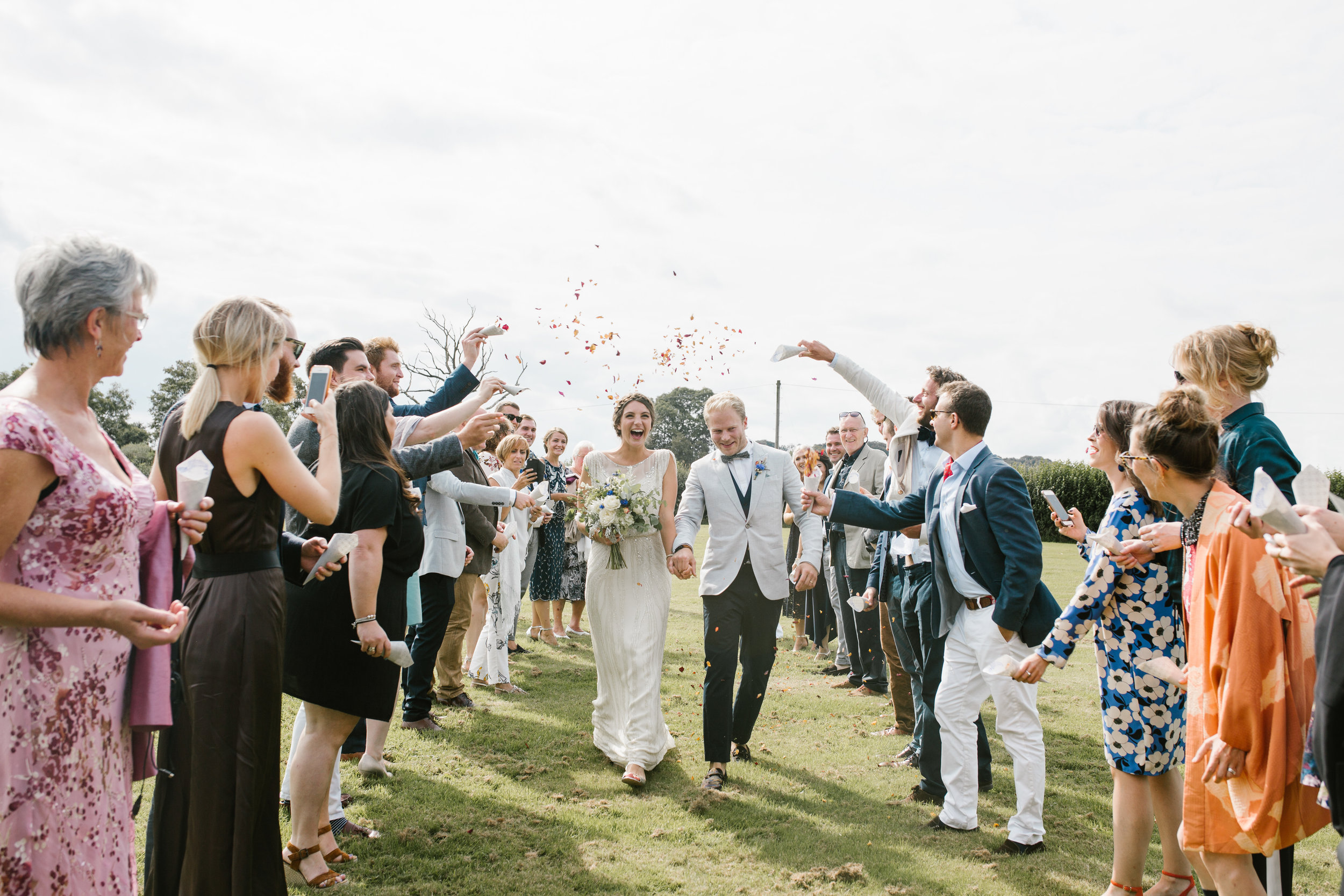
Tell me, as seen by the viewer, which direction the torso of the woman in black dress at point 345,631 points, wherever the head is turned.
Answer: to the viewer's right

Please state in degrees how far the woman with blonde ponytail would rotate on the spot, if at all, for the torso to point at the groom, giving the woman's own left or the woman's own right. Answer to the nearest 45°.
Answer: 0° — they already face them

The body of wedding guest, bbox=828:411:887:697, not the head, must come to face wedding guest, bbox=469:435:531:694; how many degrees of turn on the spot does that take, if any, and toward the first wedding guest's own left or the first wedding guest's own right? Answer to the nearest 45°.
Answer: approximately 45° to the first wedding guest's own right

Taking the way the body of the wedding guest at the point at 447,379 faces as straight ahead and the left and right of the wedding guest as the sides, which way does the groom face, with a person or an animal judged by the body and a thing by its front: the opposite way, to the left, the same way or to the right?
to the right

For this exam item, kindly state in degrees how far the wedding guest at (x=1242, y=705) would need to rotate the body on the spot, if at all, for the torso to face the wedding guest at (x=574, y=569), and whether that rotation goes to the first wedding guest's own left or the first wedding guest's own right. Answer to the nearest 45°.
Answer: approximately 45° to the first wedding guest's own right

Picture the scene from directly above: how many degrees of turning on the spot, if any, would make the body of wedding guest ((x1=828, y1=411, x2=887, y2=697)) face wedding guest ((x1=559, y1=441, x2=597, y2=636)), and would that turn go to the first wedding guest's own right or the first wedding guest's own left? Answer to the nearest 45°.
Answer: approximately 90° to the first wedding guest's own right

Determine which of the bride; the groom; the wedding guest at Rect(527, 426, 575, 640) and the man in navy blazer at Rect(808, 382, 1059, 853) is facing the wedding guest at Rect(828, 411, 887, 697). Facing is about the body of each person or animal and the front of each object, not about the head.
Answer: the wedding guest at Rect(527, 426, 575, 640)

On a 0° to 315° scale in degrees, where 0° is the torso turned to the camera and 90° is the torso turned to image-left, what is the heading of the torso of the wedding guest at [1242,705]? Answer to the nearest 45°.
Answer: approximately 90°
